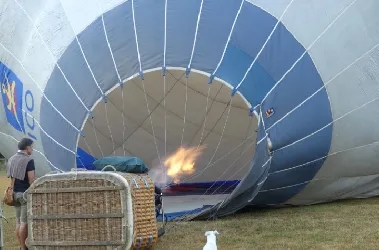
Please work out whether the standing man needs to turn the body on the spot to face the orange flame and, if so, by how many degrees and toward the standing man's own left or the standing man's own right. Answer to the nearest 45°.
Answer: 0° — they already face it

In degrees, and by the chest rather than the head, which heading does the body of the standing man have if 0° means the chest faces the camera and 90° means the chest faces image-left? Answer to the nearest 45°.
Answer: approximately 225°
